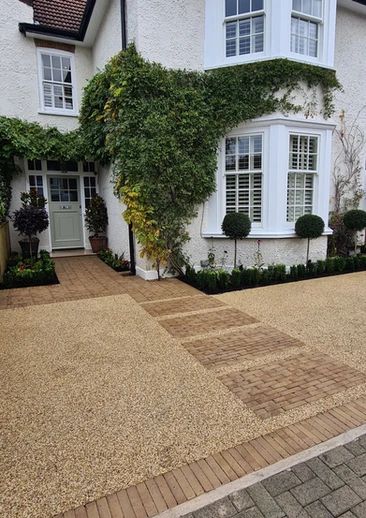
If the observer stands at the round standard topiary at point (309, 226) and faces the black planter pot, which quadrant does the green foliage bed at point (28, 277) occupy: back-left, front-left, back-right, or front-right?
front-left

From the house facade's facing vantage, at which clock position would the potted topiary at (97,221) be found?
The potted topiary is roughly at 4 o'clock from the house facade.

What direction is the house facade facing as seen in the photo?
toward the camera
